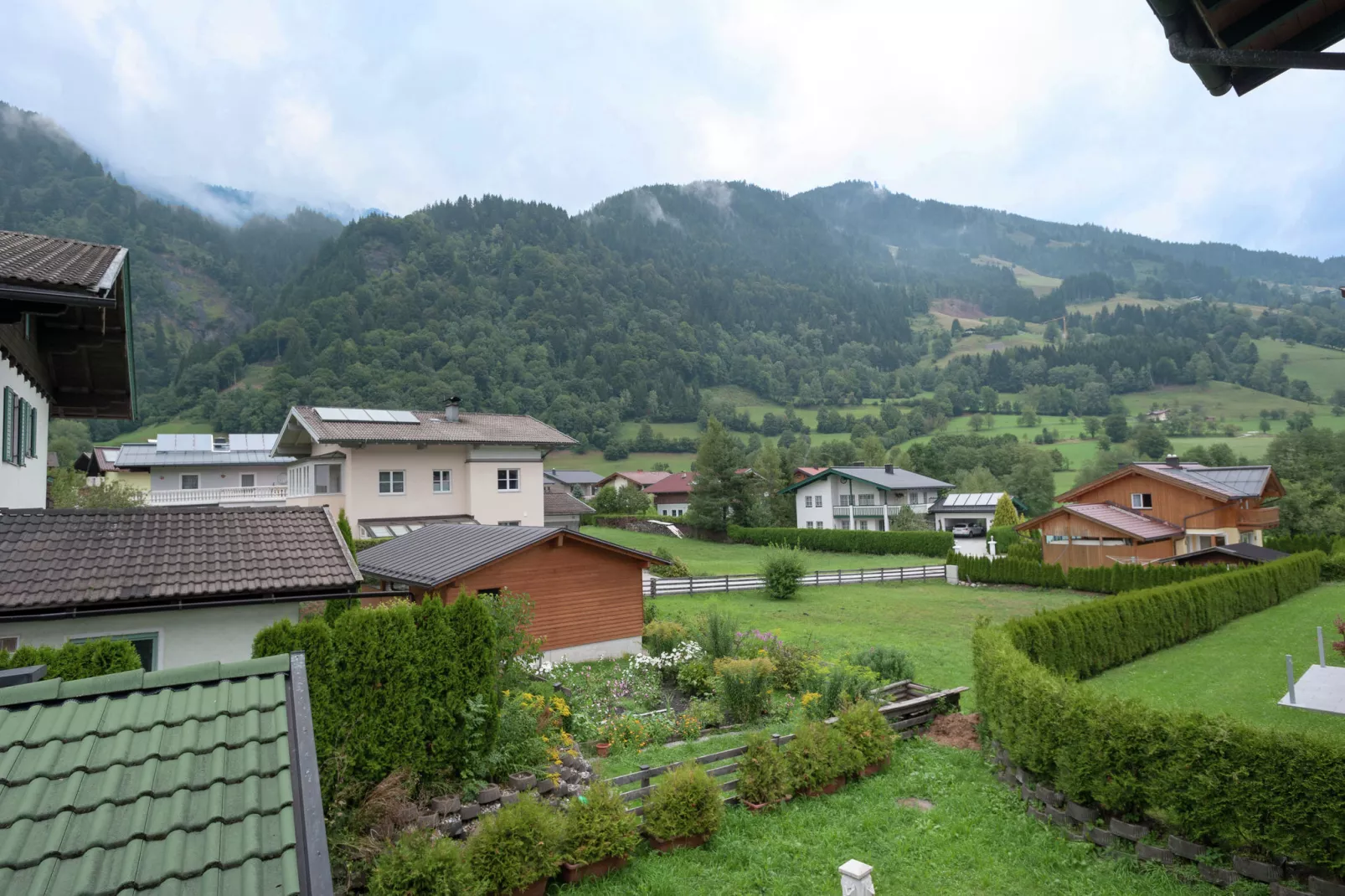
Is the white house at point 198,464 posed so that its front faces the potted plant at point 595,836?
yes

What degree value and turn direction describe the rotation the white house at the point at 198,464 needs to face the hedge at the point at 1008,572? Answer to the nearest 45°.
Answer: approximately 45° to its left

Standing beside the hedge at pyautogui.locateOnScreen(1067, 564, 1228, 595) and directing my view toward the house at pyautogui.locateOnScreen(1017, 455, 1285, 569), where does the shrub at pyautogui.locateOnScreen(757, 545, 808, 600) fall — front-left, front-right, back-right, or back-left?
back-left

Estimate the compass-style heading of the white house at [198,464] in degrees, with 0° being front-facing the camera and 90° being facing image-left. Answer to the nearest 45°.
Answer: approximately 0°

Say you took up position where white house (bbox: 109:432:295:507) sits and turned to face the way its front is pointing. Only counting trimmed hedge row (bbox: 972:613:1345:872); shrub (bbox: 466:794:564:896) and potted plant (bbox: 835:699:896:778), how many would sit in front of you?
3

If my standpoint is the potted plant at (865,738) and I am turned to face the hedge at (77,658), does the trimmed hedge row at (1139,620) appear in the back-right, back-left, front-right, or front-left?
back-right

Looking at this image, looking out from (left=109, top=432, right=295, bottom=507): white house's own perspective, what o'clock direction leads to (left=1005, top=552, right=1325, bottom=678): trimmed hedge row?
The trimmed hedge row is roughly at 11 o'clock from the white house.

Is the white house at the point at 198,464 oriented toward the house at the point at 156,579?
yes

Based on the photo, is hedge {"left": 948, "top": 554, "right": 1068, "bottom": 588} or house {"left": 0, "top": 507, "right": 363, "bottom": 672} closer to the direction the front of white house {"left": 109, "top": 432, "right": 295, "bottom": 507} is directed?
the house
